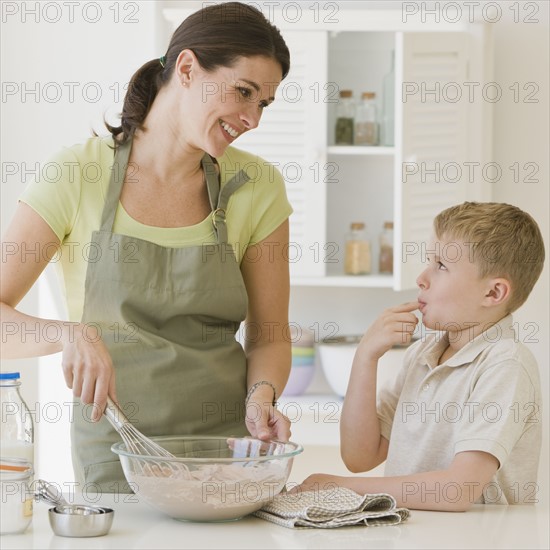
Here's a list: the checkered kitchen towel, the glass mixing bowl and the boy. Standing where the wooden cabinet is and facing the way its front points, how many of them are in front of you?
3

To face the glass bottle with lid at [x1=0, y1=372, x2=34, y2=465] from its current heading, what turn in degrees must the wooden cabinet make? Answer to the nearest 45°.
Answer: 0° — it already faces it

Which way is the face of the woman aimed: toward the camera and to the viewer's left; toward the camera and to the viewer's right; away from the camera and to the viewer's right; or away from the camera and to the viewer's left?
toward the camera and to the viewer's right

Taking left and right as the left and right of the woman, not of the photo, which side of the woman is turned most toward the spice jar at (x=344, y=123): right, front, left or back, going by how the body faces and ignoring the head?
back

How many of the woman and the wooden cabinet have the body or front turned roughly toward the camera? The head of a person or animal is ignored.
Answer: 2

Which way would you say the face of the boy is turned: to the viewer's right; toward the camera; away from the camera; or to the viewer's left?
to the viewer's left

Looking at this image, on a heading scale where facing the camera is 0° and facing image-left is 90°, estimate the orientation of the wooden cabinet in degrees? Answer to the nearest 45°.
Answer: approximately 0°

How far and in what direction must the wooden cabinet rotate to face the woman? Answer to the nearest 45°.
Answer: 0° — it already faces them
